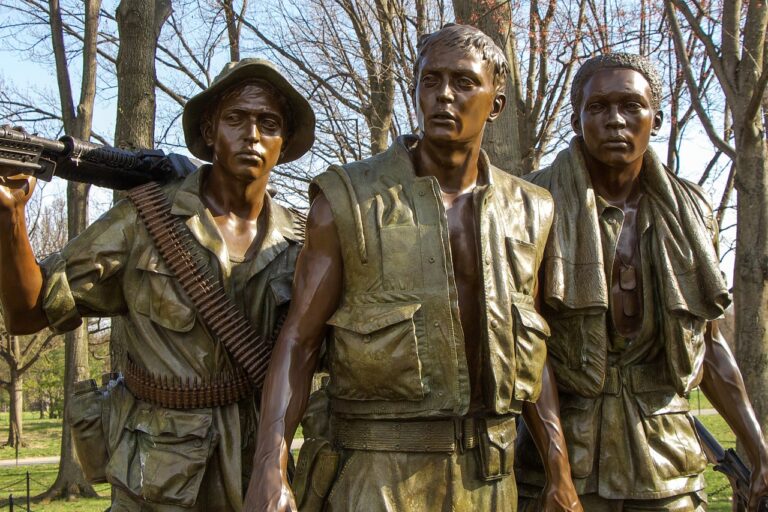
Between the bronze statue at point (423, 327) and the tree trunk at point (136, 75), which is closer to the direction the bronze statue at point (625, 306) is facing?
the bronze statue

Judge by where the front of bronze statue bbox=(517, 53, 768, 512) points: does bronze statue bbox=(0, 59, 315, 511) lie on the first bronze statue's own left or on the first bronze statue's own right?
on the first bronze statue's own right

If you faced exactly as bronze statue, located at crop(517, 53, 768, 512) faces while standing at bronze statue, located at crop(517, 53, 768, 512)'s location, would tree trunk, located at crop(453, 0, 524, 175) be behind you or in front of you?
behind

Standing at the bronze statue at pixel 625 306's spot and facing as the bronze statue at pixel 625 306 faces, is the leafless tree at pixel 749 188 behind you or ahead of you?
behind

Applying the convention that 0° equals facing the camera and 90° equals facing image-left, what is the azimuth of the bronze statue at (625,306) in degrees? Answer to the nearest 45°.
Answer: approximately 0°

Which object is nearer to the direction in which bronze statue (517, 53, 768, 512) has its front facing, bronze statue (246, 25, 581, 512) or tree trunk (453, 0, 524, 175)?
the bronze statue
